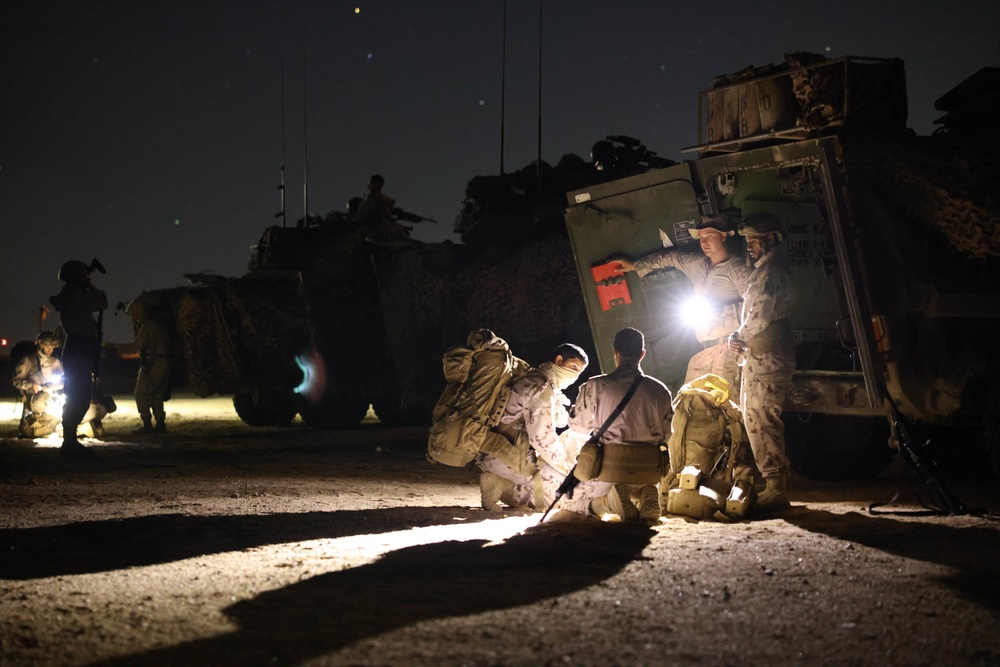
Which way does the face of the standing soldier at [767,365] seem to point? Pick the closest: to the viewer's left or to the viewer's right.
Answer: to the viewer's left

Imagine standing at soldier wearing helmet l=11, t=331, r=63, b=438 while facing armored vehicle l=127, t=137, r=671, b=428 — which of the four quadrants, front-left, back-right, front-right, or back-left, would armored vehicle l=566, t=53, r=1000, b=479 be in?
front-right

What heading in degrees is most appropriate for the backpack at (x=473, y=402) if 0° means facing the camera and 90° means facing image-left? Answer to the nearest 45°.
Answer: approximately 45°

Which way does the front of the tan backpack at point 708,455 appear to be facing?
toward the camera

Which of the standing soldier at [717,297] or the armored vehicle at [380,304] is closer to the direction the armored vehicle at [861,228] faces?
the armored vehicle

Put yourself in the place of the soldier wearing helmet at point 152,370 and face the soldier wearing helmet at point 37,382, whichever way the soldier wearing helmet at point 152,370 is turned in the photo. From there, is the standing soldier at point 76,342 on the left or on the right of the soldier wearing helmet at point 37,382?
left

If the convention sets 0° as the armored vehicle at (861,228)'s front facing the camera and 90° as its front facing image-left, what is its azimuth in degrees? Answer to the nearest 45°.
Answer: approximately 225°

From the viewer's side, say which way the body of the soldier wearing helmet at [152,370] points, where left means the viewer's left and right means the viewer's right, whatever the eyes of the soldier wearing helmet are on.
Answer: facing to the left of the viewer

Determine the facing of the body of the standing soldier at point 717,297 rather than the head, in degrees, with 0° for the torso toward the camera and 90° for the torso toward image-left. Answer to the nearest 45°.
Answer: approximately 45°

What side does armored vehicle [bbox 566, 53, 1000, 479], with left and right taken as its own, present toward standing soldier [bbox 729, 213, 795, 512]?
back

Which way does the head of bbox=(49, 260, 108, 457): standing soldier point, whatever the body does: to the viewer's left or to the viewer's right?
to the viewer's right

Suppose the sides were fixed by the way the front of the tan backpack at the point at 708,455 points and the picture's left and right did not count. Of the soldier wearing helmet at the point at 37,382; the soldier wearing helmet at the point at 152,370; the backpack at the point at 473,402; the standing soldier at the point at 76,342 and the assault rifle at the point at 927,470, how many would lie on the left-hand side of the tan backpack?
1

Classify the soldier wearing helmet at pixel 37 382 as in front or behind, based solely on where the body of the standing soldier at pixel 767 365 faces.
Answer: in front
